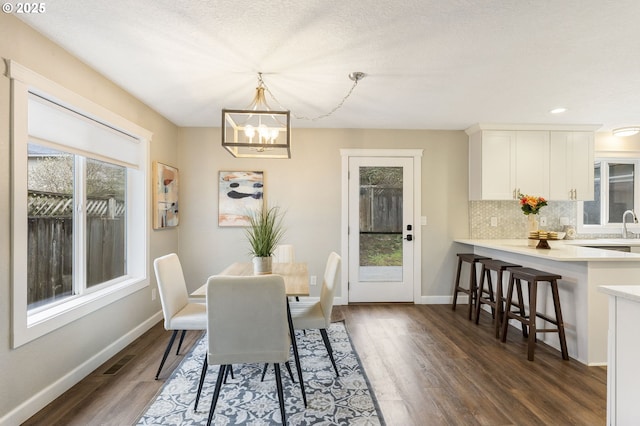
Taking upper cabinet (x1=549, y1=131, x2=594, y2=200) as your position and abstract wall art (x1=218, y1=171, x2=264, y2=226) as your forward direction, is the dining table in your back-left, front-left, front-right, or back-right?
front-left

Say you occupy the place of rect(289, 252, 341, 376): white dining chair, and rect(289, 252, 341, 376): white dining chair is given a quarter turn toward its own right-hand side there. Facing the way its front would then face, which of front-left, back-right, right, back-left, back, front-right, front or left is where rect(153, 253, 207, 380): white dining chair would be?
left

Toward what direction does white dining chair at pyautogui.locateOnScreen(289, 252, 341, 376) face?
to the viewer's left

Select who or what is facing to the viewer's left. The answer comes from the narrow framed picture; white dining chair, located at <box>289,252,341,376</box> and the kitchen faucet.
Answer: the white dining chair

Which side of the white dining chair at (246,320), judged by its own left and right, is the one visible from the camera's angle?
back

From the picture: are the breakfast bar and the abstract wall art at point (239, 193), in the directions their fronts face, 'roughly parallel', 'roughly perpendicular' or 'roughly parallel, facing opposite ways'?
roughly perpendicular

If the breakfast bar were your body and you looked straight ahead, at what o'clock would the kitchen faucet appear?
The kitchen faucet is roughly at 5 o'clock from the breakfast bar.

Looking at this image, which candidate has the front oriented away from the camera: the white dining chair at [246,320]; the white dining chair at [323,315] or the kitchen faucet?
the white dining chair at [246,320]

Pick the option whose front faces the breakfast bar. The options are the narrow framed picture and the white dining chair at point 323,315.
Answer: the narrow framed picture

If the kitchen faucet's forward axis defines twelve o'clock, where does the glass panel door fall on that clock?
The glass panel door is roughly at 3 o'clock from the kitchen faucet.

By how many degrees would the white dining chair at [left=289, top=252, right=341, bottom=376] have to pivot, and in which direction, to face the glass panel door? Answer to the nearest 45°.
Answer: approximately 135° to its right

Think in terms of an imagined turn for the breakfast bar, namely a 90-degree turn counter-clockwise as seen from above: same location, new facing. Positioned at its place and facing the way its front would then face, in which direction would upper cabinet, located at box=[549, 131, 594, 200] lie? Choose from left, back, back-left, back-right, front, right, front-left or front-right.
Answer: back-left

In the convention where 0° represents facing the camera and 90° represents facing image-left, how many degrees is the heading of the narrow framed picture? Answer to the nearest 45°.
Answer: approximately 315°

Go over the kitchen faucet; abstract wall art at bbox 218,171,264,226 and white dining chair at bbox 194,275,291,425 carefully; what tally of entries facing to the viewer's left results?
0

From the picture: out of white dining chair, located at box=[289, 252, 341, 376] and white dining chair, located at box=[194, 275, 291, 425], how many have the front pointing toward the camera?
0

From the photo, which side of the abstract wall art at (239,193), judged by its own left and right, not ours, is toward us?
front

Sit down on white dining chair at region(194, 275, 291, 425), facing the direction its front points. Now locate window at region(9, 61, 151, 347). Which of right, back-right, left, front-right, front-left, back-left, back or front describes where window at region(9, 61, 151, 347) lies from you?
front-left

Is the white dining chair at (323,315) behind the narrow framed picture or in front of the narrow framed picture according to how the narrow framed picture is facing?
in front

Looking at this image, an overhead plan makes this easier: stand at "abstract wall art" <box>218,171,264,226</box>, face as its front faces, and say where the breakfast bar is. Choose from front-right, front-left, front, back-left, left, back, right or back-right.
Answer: front-left

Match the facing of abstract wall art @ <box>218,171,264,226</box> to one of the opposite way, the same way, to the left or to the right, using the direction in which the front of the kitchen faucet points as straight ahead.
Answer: the same way

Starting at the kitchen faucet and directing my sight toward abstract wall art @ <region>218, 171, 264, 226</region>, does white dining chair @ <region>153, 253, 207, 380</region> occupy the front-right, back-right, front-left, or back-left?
front-left

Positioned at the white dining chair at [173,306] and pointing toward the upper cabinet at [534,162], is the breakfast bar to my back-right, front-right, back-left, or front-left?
front-right
